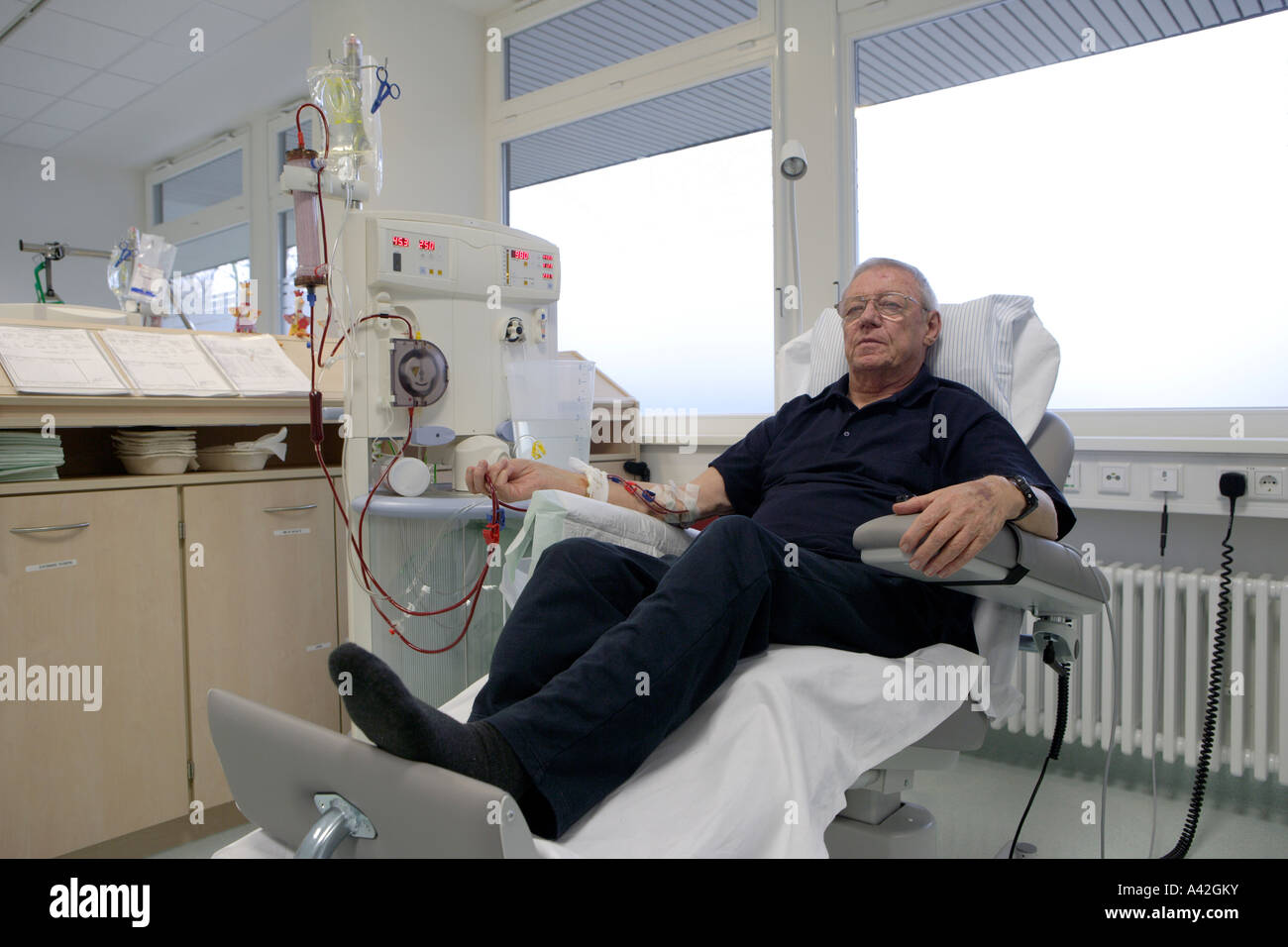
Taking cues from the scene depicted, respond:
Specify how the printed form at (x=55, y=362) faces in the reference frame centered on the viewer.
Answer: facing the viewer

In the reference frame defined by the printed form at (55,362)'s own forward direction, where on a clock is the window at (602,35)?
The window is roughly at 8 o'clock from the printed form.

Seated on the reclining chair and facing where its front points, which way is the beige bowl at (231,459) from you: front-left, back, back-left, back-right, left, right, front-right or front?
right

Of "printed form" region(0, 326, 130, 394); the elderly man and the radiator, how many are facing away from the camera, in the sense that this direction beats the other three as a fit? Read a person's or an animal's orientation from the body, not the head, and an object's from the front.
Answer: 0

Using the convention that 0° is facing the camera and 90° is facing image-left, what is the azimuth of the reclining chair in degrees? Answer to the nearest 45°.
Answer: approximately 45°

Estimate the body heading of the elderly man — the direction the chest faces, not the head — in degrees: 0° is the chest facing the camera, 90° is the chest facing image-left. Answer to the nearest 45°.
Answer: approximately 45°

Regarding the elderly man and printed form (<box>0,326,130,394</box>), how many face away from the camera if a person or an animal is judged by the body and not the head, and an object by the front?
0

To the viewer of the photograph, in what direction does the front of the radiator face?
facing the viewer and to the left of the viewer

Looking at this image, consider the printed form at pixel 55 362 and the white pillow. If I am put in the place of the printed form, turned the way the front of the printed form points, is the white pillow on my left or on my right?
on my left

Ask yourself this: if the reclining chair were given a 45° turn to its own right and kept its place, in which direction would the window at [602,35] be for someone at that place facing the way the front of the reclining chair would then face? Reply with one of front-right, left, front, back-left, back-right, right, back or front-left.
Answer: right

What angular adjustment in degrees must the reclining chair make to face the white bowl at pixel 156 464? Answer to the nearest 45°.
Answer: approximately 90° to its right

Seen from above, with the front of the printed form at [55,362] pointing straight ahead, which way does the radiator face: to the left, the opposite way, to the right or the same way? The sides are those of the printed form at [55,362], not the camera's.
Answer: to the right

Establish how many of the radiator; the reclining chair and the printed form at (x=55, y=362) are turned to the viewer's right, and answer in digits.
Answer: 0

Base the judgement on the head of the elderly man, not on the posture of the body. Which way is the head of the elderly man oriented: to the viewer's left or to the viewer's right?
to the viewer's left

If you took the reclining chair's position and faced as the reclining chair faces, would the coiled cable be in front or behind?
behind

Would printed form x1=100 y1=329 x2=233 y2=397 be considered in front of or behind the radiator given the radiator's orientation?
in front
